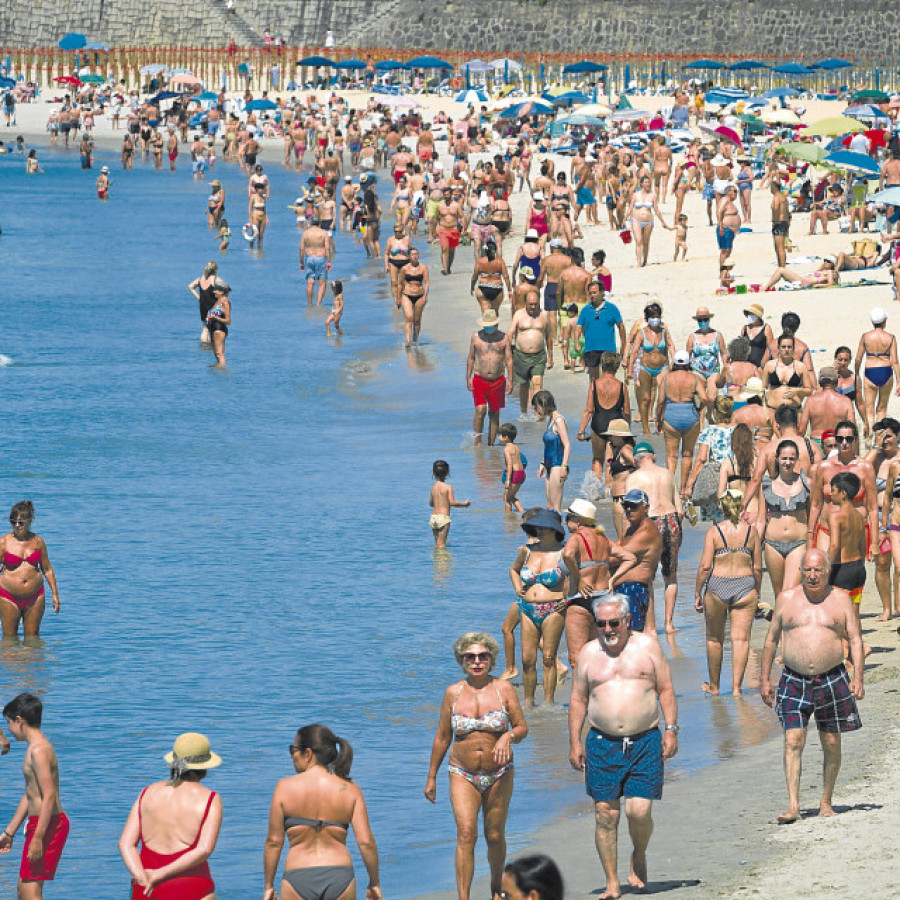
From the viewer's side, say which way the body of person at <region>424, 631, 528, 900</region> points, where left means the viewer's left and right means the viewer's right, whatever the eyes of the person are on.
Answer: facing the viewer

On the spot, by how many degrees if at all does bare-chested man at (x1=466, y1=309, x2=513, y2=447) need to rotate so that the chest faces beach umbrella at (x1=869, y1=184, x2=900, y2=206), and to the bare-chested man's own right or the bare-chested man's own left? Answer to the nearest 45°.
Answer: approximately 135° to the bare-chested man's own left

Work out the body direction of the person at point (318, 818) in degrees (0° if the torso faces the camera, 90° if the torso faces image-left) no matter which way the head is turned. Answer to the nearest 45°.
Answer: approximately 180°

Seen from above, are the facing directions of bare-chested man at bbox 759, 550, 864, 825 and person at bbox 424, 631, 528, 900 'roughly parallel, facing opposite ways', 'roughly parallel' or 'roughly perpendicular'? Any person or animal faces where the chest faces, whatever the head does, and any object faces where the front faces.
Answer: roughly parallel

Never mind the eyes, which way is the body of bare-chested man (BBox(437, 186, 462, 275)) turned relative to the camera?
toward the camera

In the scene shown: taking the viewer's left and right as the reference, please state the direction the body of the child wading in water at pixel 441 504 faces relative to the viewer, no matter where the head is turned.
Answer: facing away from the viewer and to the right of the viewer

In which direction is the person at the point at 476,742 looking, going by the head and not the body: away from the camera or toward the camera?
toward the camera

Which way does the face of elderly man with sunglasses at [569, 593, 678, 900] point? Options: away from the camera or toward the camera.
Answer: toward the camera

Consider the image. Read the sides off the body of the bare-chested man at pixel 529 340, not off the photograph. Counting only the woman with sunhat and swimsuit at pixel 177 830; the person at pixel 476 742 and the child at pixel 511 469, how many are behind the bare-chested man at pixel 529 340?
0

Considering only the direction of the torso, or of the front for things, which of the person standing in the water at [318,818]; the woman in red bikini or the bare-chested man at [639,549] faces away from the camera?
the person standing in the water

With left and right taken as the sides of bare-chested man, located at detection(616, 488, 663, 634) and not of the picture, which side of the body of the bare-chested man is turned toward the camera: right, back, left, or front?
left

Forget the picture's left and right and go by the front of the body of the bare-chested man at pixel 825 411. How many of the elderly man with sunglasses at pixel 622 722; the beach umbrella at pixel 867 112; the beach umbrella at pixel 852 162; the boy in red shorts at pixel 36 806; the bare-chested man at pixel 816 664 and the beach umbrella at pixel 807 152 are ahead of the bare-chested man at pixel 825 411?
3
